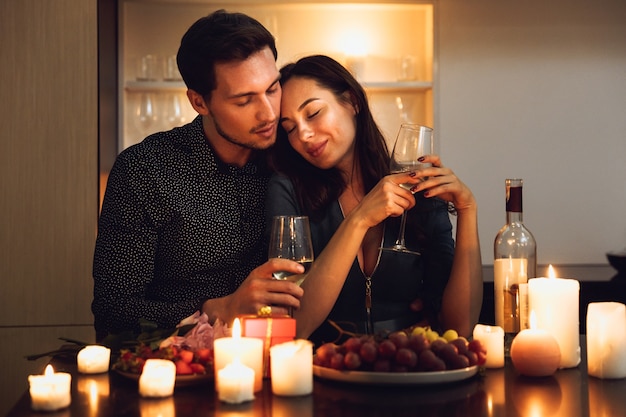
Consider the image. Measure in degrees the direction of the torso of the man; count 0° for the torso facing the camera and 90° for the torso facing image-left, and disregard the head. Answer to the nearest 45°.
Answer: approximately 315°

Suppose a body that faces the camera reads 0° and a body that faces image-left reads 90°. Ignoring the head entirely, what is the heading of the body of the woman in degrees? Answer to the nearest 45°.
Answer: approximately 0°
